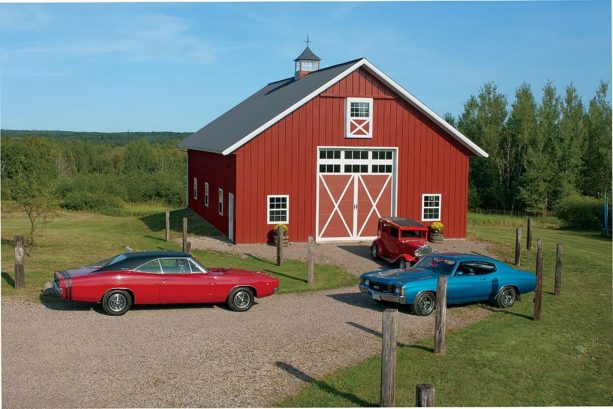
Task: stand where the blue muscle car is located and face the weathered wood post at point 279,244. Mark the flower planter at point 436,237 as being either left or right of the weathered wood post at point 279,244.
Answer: right

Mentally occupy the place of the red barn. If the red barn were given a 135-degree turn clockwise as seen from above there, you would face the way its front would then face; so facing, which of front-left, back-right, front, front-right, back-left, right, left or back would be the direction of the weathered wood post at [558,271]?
back

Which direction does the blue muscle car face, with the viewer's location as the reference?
facing the viewer and to the left of the viewer

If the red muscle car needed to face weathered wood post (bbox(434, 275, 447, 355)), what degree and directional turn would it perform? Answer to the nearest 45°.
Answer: approximately 45° to its right

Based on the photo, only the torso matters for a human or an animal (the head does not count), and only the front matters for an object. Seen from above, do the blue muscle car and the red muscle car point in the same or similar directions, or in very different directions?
very different directions

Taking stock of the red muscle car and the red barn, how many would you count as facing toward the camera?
1

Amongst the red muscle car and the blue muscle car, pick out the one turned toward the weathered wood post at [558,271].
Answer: the red muscle car

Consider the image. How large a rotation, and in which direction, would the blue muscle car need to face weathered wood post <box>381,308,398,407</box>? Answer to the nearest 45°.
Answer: approximately 45° to its left

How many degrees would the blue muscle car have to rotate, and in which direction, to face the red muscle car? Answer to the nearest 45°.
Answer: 0° — it already faces it

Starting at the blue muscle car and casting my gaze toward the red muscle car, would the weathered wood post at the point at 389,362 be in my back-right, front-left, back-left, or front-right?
front-left

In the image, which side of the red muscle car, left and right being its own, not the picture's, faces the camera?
right

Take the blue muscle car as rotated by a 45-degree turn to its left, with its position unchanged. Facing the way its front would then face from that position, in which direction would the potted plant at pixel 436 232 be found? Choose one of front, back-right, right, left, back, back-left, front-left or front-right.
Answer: back

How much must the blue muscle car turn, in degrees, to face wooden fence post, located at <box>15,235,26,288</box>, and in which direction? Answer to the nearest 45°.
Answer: approximately 45° to its right

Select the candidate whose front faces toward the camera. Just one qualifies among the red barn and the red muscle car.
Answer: the red barn

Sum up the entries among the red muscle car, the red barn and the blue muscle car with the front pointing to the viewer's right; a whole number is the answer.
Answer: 1

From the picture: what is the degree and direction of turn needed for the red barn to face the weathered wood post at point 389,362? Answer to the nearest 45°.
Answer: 0° — it already faces it

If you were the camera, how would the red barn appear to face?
facing the viewer
